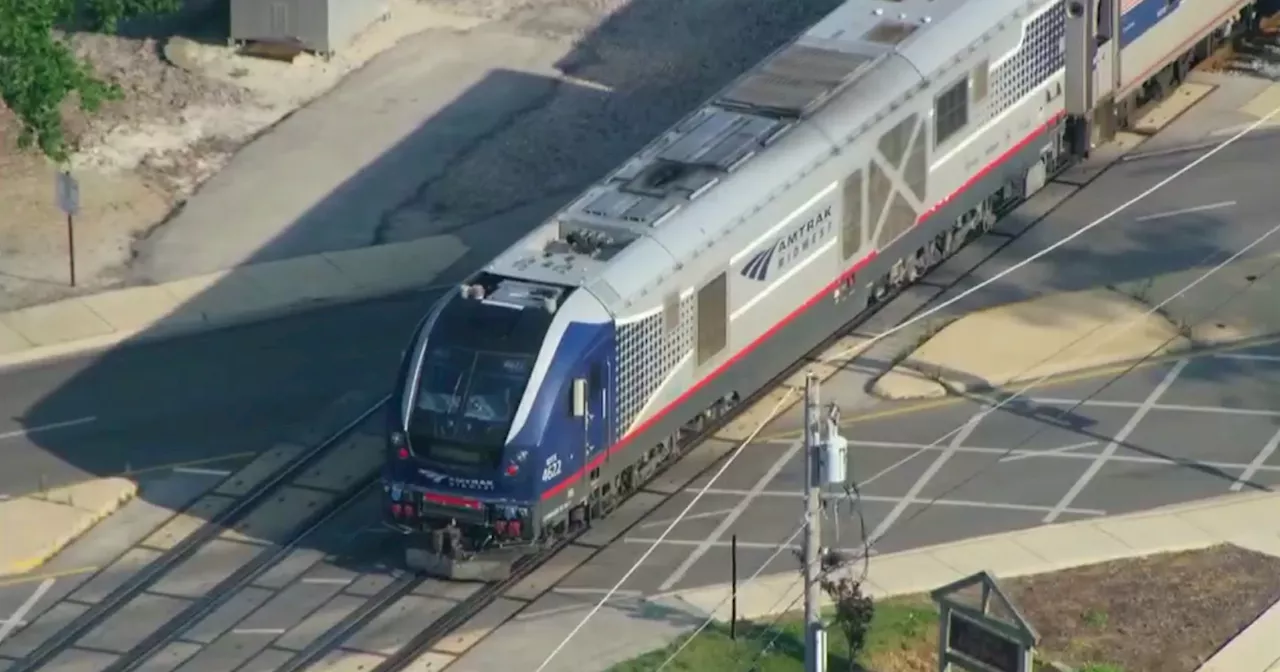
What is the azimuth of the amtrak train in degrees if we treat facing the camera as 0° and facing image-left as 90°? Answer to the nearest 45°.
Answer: approximately 45°

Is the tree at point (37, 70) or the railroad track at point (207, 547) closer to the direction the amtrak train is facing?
the railroad track

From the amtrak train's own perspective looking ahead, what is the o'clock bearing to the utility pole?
The utility pole is roughly at 10 o'clock from the amtrak train.
